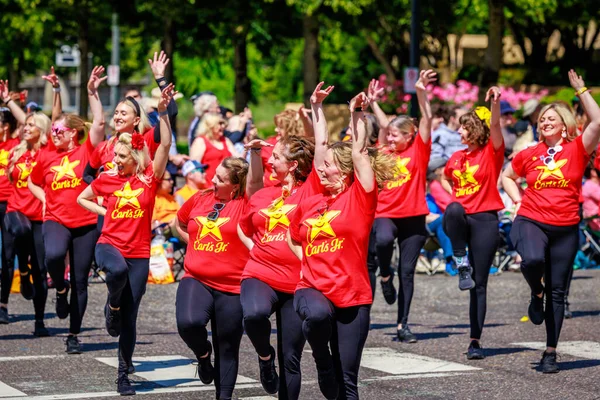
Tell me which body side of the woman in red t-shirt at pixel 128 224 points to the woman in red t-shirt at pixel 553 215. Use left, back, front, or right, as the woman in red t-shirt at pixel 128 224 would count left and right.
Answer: left

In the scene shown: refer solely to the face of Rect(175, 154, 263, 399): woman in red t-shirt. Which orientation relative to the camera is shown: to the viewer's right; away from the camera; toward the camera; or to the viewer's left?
to the viewer's left

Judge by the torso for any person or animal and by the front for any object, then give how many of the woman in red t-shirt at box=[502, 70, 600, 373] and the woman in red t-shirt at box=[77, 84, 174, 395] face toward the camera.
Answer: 2

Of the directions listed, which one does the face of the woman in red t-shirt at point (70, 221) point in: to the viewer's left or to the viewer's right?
to the viewer's left

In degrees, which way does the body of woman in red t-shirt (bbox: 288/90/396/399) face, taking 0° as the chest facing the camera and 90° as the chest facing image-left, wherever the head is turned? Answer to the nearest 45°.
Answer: approximately 45°

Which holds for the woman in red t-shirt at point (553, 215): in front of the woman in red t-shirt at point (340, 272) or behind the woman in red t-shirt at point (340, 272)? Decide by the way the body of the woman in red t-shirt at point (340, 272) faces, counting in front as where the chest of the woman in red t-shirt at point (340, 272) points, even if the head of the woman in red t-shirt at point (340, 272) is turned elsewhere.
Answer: behind

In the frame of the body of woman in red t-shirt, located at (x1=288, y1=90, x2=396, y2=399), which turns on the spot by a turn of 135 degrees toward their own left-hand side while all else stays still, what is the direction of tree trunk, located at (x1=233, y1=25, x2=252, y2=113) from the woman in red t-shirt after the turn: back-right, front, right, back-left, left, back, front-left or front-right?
left

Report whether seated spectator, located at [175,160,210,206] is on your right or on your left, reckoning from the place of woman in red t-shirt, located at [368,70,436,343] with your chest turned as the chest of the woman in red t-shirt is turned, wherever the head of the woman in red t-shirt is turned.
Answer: on your right

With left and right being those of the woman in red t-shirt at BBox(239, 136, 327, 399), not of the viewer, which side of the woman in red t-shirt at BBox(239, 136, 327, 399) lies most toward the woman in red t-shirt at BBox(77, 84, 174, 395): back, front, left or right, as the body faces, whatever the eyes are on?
right

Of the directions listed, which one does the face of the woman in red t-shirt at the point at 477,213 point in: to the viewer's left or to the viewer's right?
to the viewer's left

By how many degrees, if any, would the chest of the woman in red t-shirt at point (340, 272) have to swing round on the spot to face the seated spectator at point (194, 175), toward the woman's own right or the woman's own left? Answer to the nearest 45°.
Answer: approximately 135° to the woman's own right

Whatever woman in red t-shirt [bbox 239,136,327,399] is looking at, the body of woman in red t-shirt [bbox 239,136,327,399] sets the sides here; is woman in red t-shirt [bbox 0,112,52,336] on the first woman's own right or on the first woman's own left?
on the first woman's own right
